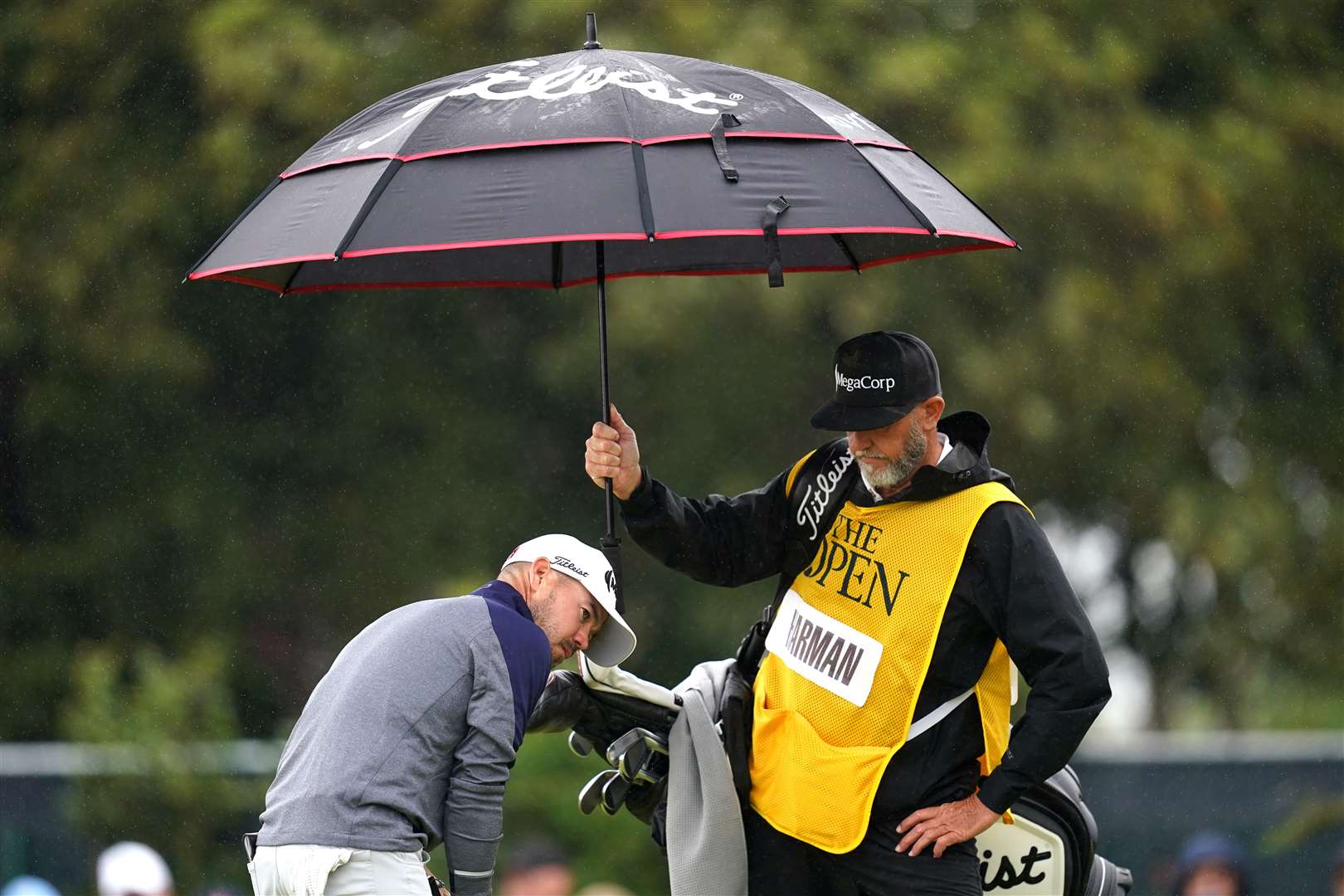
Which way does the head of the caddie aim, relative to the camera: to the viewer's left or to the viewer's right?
to the viewer's left

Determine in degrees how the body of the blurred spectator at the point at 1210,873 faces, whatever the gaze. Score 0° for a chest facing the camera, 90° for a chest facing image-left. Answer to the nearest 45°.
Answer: approximately 0°

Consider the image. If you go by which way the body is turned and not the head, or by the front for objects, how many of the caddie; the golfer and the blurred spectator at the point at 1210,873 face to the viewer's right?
1

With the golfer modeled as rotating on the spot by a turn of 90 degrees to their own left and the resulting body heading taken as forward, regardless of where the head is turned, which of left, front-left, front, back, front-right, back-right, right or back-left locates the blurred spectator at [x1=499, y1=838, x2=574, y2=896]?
front

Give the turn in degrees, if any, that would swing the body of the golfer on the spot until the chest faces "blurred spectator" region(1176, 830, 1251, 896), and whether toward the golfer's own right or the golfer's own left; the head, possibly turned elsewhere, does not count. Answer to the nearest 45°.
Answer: approximately 45° to the golfer's own left

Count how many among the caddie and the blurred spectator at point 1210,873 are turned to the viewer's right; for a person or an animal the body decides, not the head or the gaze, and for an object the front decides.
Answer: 0

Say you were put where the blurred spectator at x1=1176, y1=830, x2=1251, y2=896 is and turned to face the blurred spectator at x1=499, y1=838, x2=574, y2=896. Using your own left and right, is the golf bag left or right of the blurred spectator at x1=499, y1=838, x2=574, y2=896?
left

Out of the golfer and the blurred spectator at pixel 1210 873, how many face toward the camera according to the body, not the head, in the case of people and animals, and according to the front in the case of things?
1

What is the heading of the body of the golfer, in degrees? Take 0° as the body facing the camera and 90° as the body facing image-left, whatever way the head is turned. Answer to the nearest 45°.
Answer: approximately 270°
